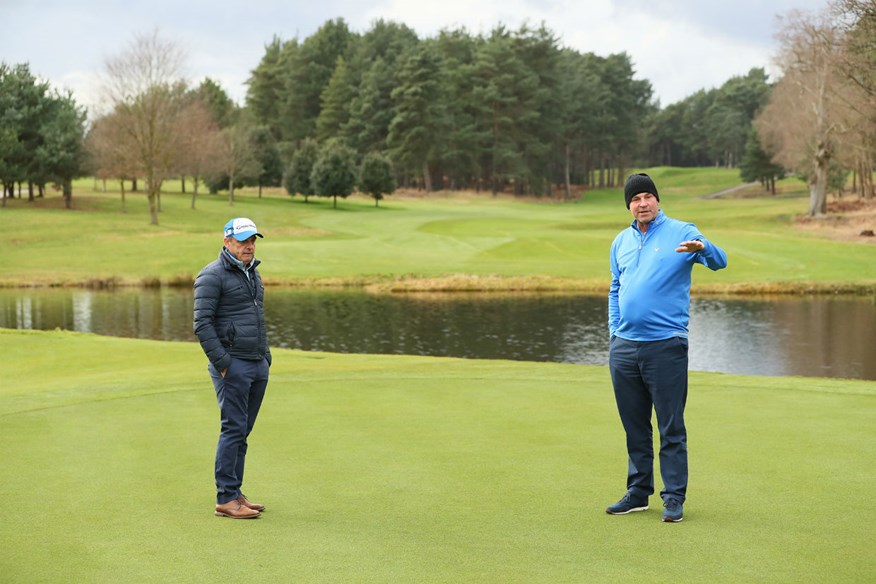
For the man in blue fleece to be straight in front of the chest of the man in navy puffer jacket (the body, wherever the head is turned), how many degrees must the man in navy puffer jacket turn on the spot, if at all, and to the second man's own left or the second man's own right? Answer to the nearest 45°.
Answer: approximately 45° to the second man's own left

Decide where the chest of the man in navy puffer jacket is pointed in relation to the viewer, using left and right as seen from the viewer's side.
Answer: facing the viewer and to the right of the viewer
